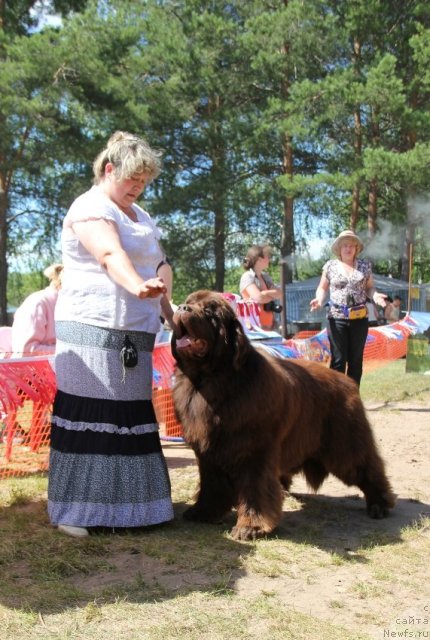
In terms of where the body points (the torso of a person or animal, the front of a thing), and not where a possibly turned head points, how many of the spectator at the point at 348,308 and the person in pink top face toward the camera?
1

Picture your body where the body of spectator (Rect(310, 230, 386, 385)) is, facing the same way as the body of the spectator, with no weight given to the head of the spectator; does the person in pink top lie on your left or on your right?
on your right

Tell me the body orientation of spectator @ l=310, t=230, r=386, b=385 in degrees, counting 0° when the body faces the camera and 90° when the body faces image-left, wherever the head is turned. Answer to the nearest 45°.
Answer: approximately 0°

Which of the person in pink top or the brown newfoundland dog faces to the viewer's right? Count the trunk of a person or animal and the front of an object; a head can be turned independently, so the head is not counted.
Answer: the person in pink top

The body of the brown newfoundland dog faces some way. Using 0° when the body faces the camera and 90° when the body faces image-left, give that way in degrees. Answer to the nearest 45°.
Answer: approximately 45°

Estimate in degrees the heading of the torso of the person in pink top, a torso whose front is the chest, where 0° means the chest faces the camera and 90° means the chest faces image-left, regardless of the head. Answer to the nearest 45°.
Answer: approximately 270°

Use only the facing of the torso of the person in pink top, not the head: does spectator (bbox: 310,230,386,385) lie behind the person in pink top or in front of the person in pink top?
in front

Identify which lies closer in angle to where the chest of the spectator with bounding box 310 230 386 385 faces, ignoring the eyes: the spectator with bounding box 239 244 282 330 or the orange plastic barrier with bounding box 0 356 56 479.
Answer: the orange plastic barrier
